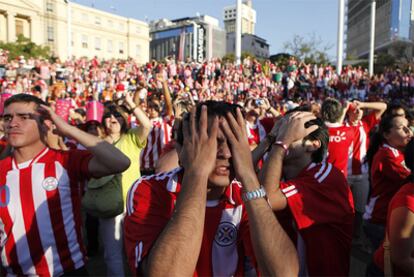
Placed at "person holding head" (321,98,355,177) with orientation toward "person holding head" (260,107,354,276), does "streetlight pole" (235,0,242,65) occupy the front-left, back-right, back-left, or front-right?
back-right

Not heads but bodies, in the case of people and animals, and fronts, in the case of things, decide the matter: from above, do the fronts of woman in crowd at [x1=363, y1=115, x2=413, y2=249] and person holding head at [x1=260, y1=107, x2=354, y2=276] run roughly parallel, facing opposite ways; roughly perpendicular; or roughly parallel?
roughly parallel, facing opposite ways
